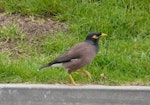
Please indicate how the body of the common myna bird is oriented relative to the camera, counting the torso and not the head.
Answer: to the viewer's right
